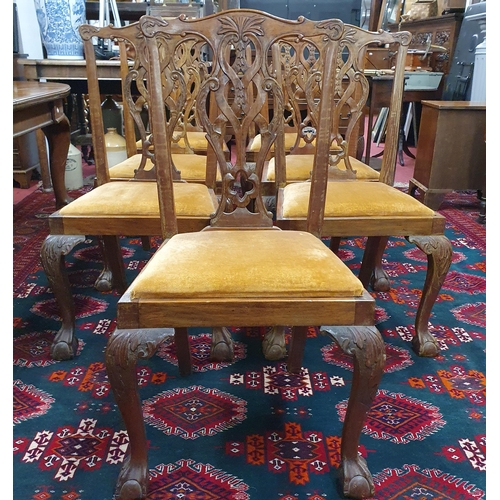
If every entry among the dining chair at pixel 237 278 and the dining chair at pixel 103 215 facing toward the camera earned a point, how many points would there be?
2

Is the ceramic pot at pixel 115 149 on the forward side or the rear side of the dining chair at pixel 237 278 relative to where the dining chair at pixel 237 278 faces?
on the rear side

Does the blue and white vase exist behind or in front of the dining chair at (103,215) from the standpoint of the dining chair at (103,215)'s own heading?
behind

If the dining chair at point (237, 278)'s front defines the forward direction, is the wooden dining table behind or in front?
behind

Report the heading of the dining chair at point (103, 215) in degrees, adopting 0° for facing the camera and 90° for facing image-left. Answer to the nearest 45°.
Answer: approximately 0°

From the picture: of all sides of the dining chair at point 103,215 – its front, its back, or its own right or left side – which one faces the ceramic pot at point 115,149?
back

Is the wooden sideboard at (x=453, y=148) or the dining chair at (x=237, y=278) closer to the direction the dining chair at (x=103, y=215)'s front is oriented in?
the dining chair

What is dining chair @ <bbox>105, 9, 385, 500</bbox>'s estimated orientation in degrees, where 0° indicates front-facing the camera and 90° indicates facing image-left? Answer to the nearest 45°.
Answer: approximately 0°

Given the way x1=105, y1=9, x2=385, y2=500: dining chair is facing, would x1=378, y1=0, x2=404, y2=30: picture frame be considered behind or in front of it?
behind
